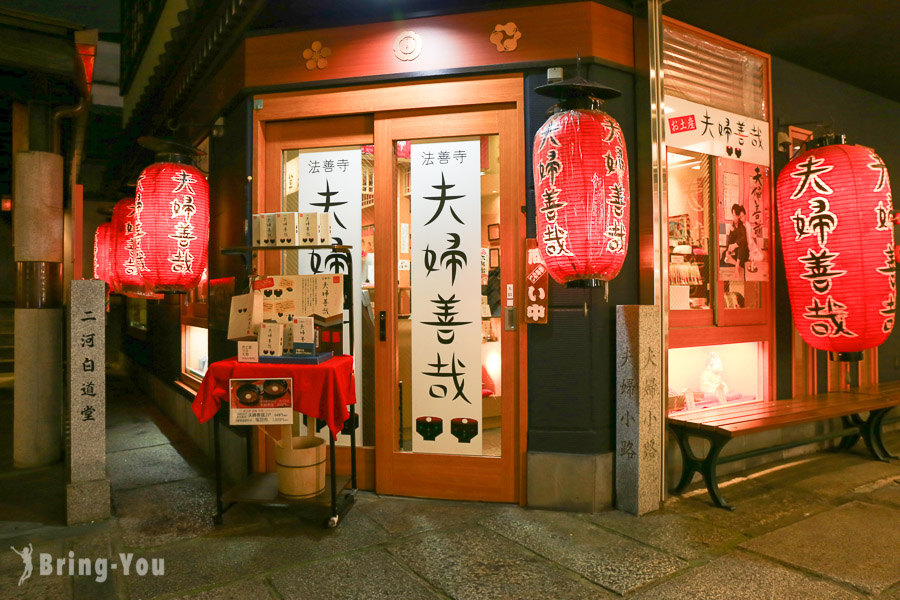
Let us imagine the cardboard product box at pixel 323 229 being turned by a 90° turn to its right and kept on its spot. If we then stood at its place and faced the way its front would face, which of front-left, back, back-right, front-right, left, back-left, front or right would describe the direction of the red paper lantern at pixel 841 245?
back

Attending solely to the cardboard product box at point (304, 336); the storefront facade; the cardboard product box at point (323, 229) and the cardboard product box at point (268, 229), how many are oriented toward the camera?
4

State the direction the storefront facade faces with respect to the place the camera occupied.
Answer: facing the viewer

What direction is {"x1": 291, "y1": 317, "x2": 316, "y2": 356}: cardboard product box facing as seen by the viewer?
toward the camera

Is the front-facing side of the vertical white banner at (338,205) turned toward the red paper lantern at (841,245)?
no

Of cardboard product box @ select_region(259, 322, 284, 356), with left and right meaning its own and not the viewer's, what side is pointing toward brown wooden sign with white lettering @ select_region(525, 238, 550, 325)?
left

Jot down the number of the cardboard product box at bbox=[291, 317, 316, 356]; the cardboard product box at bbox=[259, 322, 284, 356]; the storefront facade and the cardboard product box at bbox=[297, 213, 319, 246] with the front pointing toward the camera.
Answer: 4

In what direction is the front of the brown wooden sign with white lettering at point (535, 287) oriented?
toward the camera

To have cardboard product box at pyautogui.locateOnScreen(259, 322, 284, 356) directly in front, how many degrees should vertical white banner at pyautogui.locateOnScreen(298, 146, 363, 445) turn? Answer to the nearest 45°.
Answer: approximately 45° to its right

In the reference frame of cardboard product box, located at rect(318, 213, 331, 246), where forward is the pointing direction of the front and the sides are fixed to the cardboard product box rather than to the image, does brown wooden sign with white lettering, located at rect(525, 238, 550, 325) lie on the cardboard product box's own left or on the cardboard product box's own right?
on the cardboard product box's own left

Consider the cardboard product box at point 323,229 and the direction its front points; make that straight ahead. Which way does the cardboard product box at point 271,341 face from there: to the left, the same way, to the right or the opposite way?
the same way

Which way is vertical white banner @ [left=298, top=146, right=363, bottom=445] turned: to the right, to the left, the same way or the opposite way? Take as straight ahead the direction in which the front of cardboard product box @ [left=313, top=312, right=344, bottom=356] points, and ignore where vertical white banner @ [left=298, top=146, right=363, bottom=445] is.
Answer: the same way

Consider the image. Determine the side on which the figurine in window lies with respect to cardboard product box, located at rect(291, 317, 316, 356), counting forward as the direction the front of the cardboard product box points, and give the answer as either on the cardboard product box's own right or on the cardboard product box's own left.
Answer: on the cardboard product box's own left
